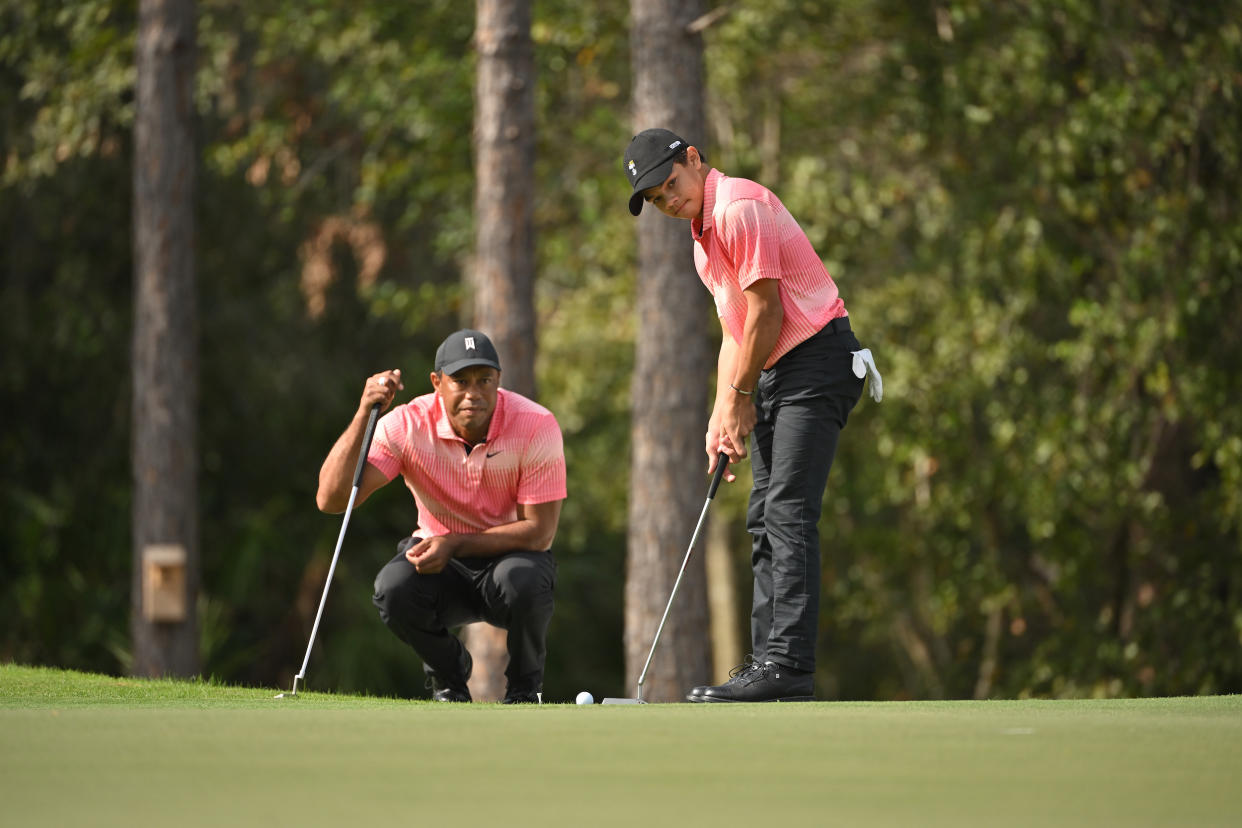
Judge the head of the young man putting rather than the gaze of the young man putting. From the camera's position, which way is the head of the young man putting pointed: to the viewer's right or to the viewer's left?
to the viewer's left

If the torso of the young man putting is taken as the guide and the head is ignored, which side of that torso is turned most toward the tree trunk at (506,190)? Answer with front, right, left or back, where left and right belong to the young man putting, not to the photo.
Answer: right

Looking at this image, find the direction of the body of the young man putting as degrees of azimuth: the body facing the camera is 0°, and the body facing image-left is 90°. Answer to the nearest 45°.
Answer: approximately 90°

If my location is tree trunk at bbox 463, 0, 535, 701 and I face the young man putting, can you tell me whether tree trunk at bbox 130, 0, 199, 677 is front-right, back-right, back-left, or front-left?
back-right

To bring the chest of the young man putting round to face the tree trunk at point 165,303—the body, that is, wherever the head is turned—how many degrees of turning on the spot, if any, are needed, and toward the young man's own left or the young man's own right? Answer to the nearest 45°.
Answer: approximately 45° to the young man's own right

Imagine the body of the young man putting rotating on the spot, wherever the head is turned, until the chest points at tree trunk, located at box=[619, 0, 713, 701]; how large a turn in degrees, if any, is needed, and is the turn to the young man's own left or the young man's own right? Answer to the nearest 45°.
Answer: approximately 90° to the young man's own right
